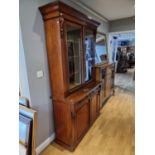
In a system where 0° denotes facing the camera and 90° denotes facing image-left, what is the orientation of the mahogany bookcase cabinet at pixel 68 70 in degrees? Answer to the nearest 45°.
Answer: approximately 315°
